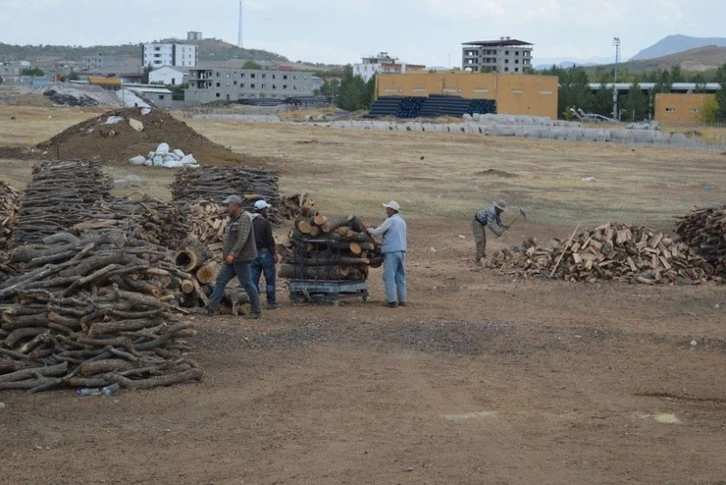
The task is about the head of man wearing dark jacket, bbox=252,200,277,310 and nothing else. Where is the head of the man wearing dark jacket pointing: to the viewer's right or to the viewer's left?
to the viewer's right

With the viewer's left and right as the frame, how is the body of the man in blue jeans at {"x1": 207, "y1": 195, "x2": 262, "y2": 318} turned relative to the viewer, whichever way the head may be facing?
facing to the left of the viewer

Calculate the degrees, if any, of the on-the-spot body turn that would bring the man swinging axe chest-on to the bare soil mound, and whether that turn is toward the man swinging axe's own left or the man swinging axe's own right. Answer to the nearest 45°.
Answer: approximately 135° to the man swinging axe's own left

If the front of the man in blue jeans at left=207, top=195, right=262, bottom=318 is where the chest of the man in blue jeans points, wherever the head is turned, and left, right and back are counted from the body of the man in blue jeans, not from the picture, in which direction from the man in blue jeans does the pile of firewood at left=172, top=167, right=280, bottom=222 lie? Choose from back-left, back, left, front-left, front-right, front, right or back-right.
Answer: right

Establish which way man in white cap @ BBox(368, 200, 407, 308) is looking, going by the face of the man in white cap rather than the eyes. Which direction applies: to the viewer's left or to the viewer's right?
to the viewer's left

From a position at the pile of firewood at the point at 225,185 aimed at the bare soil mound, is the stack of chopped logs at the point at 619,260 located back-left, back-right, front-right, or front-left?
back-right

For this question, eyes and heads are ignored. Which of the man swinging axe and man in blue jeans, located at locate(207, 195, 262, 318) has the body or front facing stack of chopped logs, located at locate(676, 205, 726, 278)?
the man swinging axe

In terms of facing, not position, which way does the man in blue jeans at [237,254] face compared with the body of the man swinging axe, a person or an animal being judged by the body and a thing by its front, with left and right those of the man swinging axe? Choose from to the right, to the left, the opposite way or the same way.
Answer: the opposite way

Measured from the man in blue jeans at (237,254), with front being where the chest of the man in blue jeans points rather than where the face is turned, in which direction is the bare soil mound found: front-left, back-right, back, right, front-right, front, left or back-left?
right

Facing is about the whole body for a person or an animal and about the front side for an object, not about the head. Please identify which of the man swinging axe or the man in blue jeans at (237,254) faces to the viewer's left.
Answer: the man in blue jeans

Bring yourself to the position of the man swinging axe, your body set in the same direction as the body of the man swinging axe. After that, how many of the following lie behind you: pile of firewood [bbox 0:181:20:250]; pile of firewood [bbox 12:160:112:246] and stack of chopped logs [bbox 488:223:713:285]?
2

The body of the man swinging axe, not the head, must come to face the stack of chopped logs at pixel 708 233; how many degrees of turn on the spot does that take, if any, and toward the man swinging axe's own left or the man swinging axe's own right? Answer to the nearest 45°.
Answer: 0° — they already face it

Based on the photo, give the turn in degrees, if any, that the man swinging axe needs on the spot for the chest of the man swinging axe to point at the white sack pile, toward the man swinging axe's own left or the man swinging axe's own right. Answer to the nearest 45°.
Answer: approximately 135° to the man swinging axe's own left

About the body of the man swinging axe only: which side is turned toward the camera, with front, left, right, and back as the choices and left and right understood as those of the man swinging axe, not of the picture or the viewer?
right
